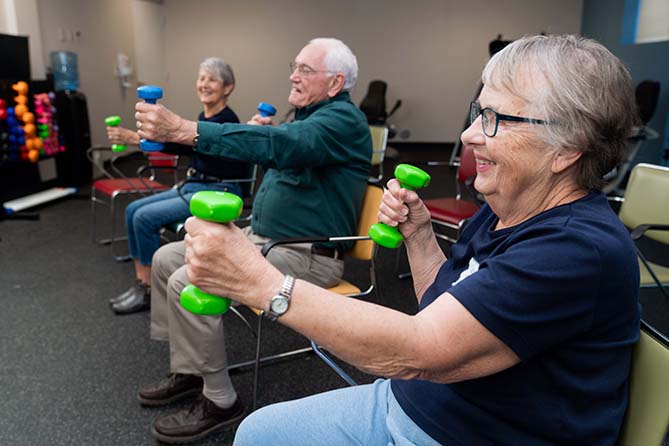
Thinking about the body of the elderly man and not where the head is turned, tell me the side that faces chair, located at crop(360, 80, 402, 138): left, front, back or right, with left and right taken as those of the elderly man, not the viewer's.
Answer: right

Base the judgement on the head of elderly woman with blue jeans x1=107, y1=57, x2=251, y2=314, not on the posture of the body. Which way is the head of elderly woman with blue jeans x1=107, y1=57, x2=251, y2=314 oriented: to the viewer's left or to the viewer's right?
to the viewer's left

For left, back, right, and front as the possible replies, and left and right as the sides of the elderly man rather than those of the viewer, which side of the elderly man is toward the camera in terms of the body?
left

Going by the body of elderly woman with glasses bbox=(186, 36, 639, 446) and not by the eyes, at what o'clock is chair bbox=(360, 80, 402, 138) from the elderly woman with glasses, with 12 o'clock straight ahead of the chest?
The chair is roughly at 3 o'clock from the elderly woman with glasses.

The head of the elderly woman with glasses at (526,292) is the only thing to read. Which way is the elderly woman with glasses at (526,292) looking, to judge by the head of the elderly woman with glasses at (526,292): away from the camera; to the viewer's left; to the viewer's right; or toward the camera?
to the viewer's left

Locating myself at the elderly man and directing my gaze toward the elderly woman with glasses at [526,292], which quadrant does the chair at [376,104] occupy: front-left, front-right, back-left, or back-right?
back-left

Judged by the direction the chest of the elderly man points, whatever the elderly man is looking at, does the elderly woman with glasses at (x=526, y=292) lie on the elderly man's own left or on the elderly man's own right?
on the elderly man's own left

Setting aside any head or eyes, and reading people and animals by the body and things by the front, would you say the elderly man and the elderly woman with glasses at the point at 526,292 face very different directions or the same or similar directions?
same or similar directions

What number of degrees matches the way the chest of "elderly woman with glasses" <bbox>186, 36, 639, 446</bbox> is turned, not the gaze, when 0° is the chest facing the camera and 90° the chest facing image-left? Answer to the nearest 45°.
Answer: approximately 90°

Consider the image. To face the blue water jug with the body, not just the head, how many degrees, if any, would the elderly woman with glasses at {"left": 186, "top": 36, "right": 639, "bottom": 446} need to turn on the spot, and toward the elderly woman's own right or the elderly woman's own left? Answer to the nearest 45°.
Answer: approximately 45° to the elderly woman's own right

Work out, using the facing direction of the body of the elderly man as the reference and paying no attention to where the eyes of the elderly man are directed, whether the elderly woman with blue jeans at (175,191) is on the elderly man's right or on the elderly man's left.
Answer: on the elderly man's right

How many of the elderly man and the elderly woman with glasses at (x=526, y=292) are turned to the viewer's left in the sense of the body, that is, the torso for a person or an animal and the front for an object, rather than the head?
2
